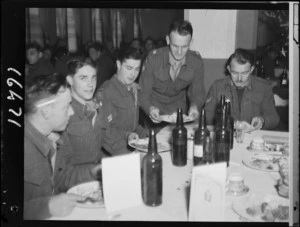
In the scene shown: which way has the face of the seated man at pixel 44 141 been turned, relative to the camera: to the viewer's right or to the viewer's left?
to the viewer's right

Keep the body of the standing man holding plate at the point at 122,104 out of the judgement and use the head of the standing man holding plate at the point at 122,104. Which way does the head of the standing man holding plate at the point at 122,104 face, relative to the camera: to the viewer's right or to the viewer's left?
to the viewer's right

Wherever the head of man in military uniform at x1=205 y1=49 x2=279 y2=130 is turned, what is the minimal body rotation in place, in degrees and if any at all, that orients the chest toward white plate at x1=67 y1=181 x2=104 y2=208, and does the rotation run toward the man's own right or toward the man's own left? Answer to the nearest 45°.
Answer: approximately 45° to the man's own right

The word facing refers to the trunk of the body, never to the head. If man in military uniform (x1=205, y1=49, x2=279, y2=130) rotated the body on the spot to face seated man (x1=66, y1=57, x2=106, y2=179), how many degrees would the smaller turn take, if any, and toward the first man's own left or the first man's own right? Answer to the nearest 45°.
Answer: approximately 45° to the first man's own right

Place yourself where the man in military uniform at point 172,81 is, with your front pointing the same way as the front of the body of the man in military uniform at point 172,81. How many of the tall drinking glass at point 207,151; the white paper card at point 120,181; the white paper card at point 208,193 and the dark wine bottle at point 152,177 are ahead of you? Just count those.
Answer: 4

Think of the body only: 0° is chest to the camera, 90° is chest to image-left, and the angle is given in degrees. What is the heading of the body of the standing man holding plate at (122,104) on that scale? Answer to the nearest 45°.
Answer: approximately 315°

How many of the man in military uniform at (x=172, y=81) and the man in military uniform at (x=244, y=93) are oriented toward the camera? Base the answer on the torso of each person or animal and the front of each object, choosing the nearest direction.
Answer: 2
